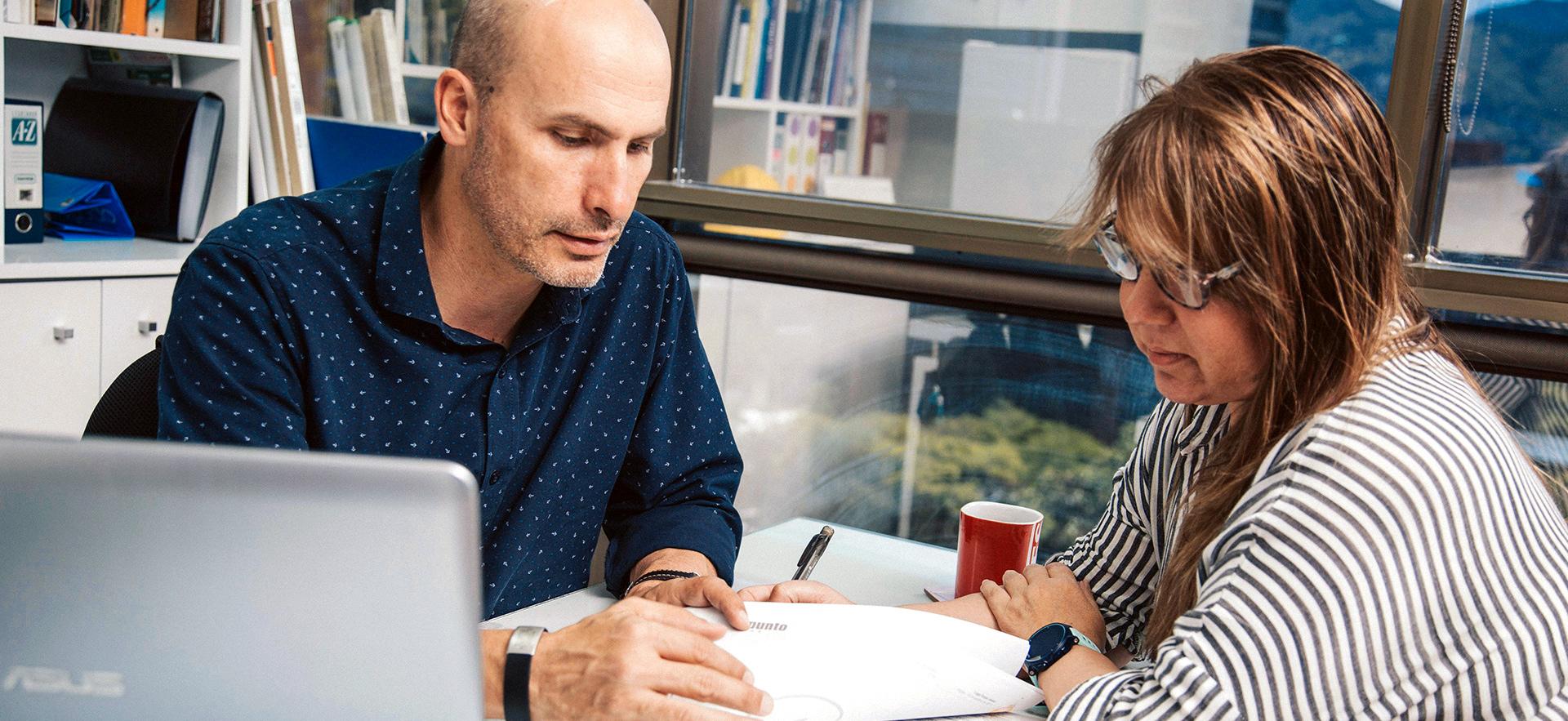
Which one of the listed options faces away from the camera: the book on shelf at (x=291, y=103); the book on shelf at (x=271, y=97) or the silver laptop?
the silver laptop

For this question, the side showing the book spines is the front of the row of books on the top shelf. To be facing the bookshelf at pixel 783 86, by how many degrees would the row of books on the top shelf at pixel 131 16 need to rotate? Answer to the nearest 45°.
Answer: approximately 90° to its left

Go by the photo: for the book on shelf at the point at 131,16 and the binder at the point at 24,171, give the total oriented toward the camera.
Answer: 2

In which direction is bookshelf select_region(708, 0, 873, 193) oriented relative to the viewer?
toward the camera

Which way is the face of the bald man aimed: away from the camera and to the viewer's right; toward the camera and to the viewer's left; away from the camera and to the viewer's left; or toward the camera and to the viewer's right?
toward the camera and to the viewer's right

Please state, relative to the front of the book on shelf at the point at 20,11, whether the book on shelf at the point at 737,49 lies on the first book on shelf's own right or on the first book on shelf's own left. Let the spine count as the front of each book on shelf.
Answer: on the first book on shelf's own left

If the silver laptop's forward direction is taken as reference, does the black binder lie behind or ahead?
ahead

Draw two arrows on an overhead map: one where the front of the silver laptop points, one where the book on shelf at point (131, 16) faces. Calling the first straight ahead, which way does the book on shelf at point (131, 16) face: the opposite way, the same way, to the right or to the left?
the opposite way

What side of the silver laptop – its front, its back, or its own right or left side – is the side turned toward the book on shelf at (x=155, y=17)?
front

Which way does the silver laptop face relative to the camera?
away from the camera

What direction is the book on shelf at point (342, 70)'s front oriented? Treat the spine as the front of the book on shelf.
toward the camera

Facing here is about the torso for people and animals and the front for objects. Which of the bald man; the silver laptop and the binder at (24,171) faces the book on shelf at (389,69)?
the silver laptop

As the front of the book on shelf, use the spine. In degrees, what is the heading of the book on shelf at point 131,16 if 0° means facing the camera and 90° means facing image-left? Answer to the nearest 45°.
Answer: approximately 0°
